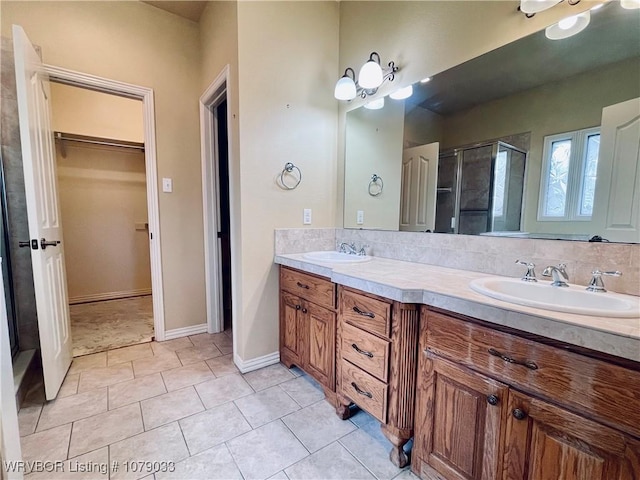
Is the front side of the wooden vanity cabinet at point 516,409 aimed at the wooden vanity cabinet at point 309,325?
no

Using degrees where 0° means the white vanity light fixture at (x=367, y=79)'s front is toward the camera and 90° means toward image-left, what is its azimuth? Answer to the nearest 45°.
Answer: approximately 45°

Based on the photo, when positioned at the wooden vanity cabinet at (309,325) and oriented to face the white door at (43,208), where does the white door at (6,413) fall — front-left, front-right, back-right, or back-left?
front-left

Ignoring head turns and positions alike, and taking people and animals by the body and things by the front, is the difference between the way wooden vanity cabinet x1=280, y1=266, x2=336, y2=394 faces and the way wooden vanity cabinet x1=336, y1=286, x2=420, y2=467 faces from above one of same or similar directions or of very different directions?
same or similar directions

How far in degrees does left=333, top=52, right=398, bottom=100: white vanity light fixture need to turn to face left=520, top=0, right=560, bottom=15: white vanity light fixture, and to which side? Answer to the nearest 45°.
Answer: approximately 90° to its left

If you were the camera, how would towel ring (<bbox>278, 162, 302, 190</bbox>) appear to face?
facing the viewer and to the right of the viewer

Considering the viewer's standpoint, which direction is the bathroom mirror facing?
facing the viewer and to the left of the viewer

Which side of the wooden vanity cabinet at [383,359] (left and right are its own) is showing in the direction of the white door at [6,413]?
front

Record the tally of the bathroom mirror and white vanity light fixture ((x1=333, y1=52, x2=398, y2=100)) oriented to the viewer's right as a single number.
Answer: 0

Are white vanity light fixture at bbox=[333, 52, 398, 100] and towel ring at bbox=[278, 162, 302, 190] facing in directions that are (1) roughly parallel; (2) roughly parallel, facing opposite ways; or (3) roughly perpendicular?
roughly perpendicular

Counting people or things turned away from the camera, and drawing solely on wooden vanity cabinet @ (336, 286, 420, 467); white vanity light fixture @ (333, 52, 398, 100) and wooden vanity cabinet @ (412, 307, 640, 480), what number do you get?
0

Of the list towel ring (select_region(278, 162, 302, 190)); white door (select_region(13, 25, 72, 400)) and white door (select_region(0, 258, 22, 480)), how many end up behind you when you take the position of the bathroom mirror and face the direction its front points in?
0
